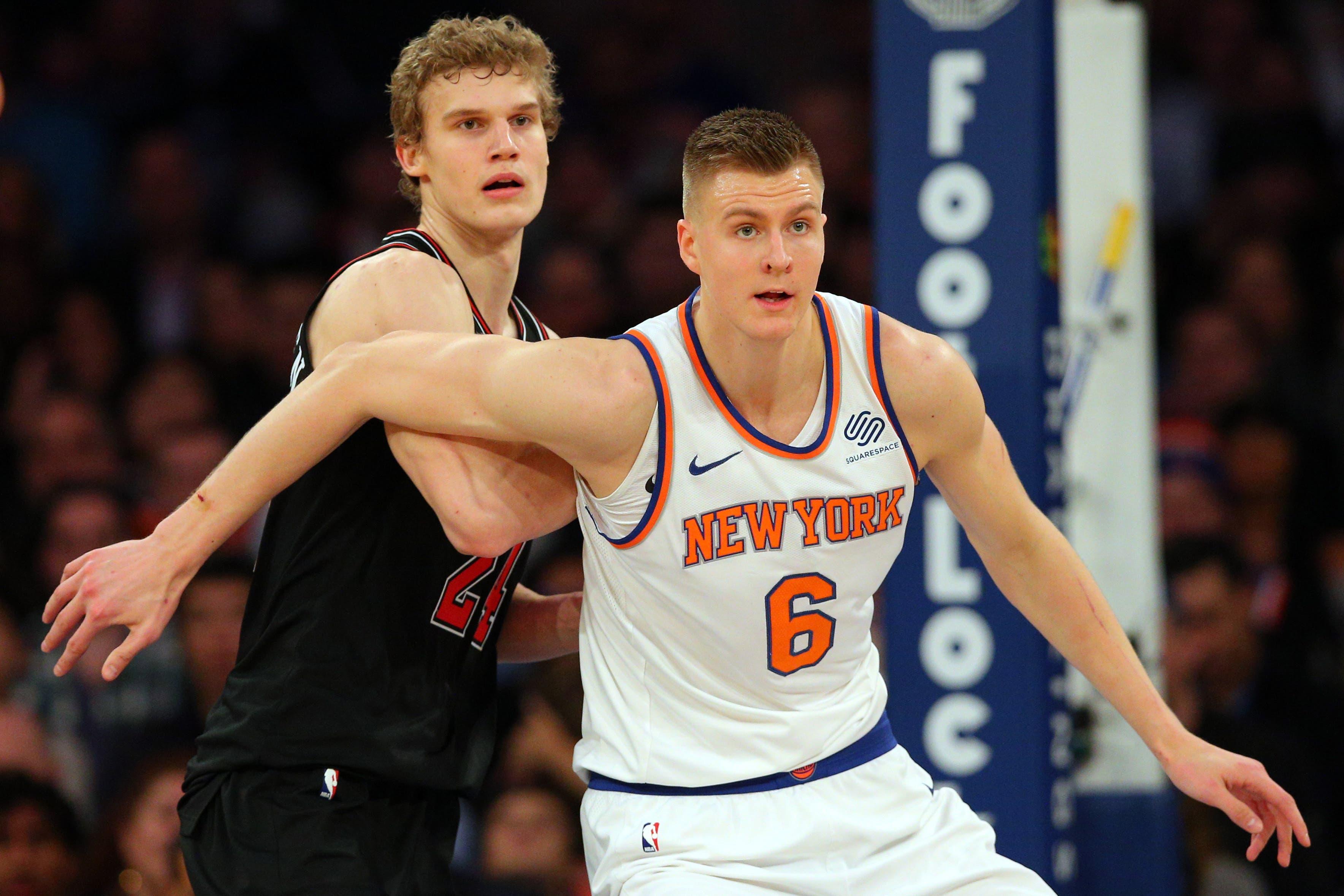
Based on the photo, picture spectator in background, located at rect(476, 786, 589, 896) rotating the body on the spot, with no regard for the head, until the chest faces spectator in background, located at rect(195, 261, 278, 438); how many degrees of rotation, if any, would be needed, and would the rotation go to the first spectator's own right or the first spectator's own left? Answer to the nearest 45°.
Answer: approximately 135° to the first spectator's own right

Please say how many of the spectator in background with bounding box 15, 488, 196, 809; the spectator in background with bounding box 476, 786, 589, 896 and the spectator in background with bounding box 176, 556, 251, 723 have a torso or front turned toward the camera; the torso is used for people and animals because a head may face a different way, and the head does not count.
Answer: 3

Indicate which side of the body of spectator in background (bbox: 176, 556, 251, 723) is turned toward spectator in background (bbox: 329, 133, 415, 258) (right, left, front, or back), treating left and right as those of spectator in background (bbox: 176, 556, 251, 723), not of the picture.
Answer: back

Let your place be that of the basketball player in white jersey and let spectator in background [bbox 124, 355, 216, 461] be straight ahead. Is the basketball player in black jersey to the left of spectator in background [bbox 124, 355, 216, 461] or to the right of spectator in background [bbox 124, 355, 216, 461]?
left

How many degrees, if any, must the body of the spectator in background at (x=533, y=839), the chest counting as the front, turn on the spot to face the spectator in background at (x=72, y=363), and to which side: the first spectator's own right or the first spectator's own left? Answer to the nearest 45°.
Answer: approximately 135° to the first spectator's own right

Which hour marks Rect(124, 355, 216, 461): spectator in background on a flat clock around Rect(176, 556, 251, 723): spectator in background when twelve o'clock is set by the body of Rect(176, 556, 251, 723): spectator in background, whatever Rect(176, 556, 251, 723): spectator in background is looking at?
Rect(124, 355, 216, 461): spectator in background is roughly at 6 o'clock from Rect(176, 556, 251, 723): spectator in background.

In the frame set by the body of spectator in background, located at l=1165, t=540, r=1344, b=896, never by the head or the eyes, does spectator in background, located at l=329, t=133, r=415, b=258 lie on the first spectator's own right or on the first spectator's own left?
on the first spectator's own right

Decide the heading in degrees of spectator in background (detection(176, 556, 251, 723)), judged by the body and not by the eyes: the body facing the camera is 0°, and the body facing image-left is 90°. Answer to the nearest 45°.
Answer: approximately 0°

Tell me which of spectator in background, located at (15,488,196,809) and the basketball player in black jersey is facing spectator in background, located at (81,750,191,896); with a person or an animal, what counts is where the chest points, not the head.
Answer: spectator in background, located at (15,488,196,809)

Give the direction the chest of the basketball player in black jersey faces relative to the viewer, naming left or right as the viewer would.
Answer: facing the viewer and to the right of the viewer

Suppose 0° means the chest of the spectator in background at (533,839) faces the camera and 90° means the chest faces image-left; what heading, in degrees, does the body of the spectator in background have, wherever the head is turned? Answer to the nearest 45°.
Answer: approximately 0°

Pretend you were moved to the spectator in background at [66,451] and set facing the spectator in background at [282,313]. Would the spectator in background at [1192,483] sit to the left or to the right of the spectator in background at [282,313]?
right
